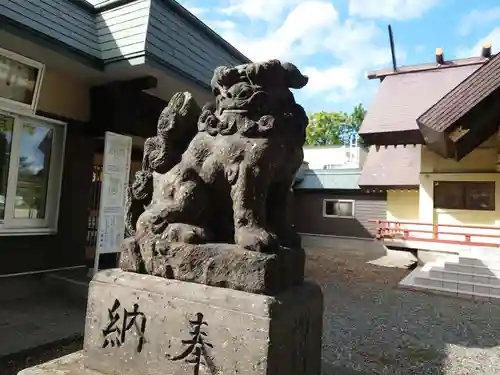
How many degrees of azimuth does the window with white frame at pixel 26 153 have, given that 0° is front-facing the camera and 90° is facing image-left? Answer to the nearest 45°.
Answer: approximately 315°

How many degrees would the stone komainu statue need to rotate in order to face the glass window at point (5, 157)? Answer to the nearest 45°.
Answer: approximately 180°

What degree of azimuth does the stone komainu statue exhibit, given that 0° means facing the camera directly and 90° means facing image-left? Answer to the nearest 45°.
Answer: approximately 315°

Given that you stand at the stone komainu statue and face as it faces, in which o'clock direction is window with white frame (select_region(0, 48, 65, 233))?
The window with white frame is roughly at 6 o'clock from the stone komainu statue.

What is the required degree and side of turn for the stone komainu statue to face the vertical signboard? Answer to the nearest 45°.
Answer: approximately 180°
